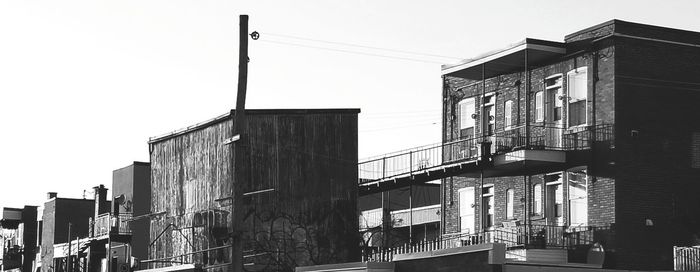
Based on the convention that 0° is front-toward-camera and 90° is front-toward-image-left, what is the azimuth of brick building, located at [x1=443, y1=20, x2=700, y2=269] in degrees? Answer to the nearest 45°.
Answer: approximately 45°

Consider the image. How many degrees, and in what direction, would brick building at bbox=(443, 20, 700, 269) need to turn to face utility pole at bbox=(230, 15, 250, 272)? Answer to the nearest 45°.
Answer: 0° — it already faces it
